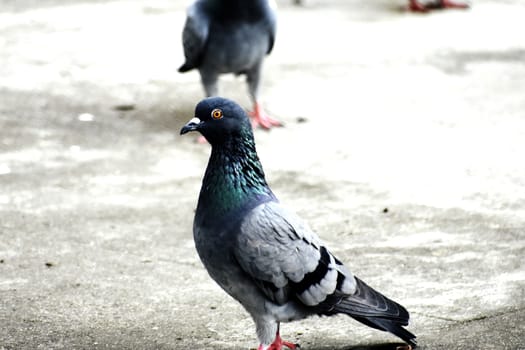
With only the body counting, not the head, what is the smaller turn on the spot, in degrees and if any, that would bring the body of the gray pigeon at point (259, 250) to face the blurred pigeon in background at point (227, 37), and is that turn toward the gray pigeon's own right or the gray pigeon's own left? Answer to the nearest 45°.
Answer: approximately 90° to the gray pigeon's own right

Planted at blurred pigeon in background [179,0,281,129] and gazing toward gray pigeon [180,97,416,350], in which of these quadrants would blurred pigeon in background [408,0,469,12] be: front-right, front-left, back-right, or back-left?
back-left

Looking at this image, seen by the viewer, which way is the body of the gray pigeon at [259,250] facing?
to the viewer's left

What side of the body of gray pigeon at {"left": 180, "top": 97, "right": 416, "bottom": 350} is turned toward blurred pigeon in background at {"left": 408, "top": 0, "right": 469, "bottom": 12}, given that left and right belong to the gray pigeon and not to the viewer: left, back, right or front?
right

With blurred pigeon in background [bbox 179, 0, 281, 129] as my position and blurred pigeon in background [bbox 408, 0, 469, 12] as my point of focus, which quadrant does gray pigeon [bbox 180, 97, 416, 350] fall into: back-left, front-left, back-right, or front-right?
back-right
